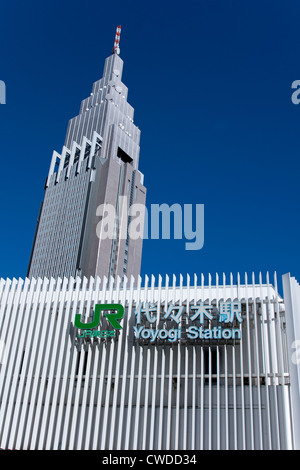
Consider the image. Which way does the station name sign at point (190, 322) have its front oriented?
toward the camera
